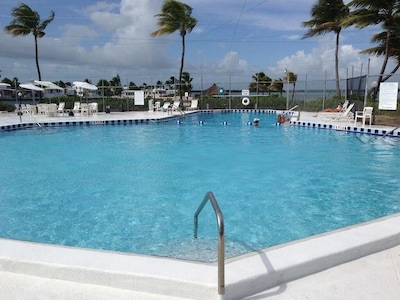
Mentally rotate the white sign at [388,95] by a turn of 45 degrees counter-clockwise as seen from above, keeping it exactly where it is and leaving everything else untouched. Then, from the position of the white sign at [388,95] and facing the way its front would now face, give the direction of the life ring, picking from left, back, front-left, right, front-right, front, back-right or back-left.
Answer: back

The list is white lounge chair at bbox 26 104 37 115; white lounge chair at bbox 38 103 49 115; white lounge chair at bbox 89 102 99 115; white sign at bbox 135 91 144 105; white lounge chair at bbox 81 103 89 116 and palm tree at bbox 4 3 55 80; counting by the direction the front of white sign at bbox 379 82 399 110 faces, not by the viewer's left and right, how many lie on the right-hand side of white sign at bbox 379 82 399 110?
6

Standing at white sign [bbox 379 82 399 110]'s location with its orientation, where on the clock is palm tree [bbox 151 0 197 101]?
The palm tree is roughly at 4 o'clock from the white sign.

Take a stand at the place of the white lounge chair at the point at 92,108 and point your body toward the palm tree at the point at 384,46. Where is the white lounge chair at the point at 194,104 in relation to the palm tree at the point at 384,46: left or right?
left

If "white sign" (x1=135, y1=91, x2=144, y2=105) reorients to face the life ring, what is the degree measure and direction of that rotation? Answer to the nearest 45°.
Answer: approximately 90° to its left

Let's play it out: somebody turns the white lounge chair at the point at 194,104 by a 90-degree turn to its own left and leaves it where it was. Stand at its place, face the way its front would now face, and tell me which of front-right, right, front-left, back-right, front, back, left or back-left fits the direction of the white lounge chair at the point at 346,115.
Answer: front

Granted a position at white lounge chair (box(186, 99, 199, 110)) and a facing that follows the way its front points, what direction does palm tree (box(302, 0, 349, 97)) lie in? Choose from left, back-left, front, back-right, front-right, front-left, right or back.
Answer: back-left

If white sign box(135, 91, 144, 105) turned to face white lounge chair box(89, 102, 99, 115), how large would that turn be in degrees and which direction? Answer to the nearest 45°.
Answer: approximately 45° to its right

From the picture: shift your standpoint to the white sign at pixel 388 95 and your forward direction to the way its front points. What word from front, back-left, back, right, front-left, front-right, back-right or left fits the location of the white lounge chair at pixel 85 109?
right

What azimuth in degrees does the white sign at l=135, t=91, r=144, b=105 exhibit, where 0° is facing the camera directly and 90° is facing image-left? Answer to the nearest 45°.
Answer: approximately 0°

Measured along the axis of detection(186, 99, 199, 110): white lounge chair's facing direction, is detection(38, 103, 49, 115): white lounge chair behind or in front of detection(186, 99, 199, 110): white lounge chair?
in front

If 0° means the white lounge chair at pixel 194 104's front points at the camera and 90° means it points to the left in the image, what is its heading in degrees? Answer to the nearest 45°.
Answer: approximately 45°

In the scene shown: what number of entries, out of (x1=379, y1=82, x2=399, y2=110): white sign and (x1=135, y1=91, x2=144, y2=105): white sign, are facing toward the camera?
2

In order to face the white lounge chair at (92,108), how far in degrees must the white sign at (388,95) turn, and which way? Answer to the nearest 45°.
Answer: approximately 90° to its right
